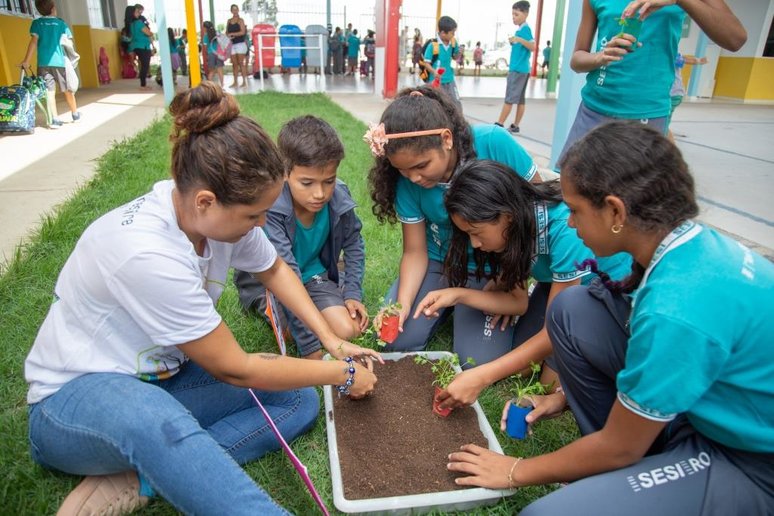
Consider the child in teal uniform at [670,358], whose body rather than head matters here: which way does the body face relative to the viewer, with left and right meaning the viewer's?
facing to the left of the viewer

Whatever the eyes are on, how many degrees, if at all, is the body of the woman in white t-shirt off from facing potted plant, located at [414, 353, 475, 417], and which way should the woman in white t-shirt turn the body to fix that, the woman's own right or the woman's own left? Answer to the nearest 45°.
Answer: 0° — they already face it

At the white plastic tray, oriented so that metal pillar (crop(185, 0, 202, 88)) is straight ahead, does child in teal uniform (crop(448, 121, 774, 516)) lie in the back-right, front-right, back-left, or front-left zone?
back-right

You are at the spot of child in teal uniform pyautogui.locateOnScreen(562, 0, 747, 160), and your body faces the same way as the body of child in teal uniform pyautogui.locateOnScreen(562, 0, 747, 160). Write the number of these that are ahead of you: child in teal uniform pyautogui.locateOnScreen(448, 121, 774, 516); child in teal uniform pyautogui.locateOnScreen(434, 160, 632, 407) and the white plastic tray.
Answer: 3

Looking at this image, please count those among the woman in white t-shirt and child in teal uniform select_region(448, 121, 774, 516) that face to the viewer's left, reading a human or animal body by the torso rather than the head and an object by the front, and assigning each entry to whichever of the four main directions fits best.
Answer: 1

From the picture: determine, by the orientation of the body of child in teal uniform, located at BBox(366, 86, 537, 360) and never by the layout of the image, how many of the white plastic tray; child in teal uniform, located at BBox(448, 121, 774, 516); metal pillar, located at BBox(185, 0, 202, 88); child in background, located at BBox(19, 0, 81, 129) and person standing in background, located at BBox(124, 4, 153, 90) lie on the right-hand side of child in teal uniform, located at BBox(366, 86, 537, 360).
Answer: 3

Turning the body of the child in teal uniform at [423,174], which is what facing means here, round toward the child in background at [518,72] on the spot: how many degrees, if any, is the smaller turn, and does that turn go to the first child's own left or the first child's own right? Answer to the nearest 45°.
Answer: approximately 135° to the first child's own right

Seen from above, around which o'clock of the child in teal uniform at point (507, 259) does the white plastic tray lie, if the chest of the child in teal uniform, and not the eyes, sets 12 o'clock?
The white plastic tray is roughly at 11 o'clock from the child in teal uniform.
